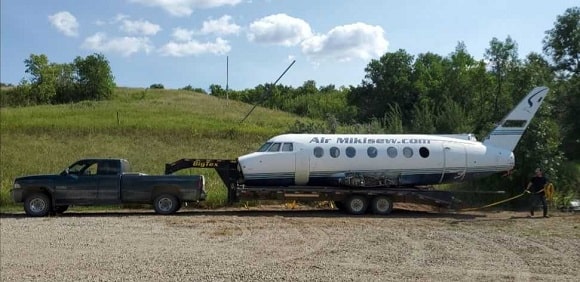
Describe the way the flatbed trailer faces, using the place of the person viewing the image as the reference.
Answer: facing to the left of the viewer

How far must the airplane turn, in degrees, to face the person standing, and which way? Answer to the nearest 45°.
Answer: approximately 180°

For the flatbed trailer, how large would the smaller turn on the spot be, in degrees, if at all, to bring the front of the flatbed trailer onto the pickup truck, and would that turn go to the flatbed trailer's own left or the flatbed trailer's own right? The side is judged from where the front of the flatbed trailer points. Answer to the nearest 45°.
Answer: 0° — it already faces it

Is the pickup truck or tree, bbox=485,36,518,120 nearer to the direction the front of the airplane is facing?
the pickup truck

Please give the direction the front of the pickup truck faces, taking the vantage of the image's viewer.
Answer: facing to the left of the viewer

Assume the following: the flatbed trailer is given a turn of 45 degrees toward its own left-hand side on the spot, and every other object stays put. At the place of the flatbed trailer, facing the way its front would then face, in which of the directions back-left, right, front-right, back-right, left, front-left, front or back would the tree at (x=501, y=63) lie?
back

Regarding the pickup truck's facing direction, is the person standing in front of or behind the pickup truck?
behind

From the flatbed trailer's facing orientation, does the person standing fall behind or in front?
behind

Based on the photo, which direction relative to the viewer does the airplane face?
to the viewer's left

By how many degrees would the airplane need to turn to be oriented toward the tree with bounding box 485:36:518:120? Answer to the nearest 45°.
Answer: approximately 135° to its right

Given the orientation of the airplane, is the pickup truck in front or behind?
in front
